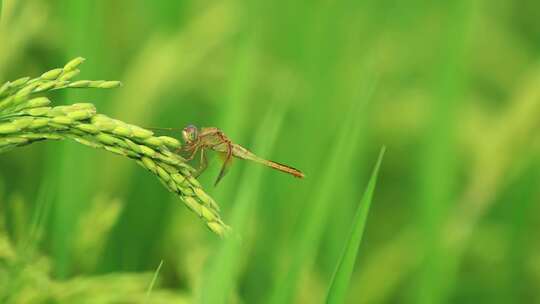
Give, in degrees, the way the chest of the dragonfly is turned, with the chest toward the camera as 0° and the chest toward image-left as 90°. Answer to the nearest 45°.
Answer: approximately 90°

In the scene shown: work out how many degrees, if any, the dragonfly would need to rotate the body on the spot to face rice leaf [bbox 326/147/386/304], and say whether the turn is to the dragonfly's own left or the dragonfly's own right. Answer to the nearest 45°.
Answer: approximately 135° to the dragonfly's own left
